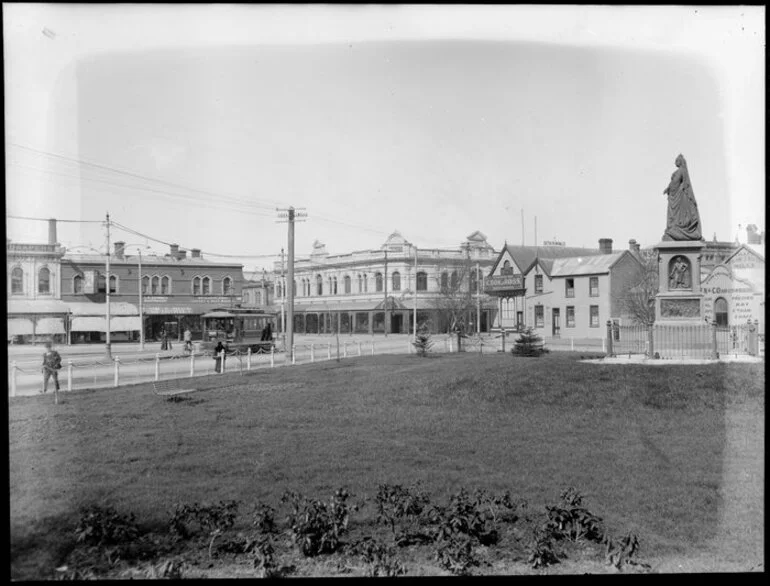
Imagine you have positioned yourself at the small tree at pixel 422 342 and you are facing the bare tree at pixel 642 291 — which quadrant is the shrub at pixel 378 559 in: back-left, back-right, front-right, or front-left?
back-right

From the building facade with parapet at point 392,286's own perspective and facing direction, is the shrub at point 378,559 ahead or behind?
ahead

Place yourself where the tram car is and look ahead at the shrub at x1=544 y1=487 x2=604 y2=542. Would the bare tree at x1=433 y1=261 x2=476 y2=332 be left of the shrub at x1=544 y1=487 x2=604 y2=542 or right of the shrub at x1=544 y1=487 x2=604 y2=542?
left

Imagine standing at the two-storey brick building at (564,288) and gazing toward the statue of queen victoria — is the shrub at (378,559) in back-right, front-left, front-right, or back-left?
front-right

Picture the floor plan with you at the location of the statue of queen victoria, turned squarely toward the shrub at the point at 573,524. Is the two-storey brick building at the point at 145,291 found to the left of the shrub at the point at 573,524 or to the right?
right

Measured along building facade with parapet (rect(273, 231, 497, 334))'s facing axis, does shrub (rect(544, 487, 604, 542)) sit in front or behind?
in front

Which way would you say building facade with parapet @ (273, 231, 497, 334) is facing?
toward the camera

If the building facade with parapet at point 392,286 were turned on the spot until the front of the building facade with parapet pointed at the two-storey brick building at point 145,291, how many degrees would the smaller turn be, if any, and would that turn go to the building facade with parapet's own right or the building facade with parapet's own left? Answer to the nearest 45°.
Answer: approximately 45° to the building facade with parapet's own right

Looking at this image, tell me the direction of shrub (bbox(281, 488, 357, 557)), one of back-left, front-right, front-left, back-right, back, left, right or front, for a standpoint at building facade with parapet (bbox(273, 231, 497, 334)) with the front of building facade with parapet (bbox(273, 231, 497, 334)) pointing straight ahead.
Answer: front

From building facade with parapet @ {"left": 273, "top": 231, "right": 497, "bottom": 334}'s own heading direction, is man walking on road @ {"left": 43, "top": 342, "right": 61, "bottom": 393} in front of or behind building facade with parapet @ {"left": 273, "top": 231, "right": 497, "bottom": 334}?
in front

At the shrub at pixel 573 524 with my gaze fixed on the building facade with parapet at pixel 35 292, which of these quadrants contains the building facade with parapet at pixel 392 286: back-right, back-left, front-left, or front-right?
front-right
